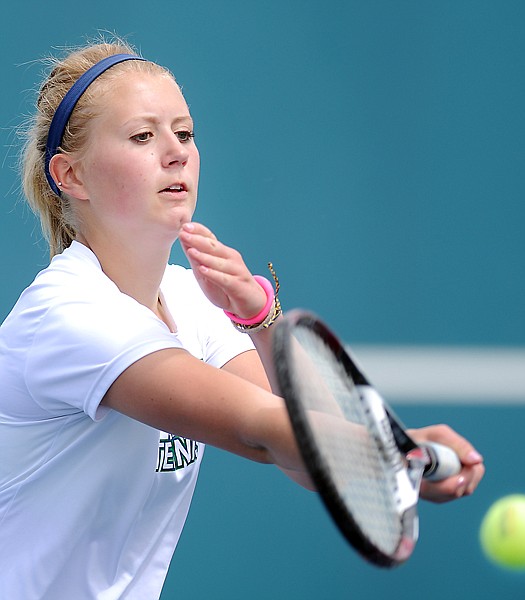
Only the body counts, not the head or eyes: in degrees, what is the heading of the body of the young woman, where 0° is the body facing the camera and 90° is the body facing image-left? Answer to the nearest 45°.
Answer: approximately 315°
